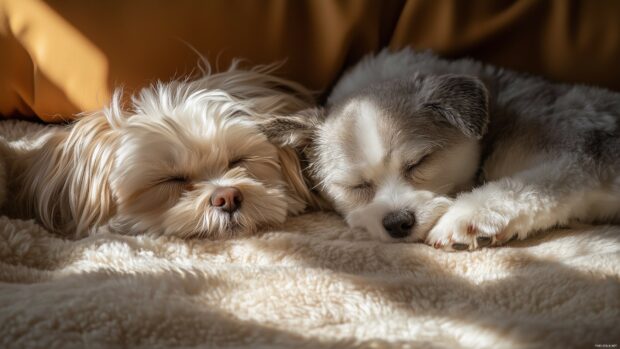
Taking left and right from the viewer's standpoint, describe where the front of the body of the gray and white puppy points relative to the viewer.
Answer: facing the viewer and to the left of the viewer

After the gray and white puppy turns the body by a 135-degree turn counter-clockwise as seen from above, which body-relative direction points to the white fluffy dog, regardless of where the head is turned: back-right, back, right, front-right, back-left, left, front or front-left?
back
